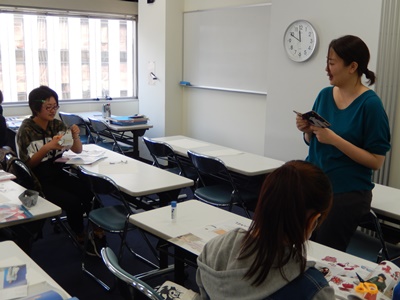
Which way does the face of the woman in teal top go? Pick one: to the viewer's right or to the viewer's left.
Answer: to the viewer's left

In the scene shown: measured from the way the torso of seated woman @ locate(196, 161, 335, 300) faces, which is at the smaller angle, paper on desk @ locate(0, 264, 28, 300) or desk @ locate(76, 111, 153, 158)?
the desk

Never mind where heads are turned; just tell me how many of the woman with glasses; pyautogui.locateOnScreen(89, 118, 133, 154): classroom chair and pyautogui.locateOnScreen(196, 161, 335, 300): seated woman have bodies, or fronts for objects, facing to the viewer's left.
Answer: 0

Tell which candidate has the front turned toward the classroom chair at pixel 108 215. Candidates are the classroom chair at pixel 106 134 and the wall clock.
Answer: the wall clock

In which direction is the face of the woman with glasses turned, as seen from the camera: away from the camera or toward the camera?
toward the camera

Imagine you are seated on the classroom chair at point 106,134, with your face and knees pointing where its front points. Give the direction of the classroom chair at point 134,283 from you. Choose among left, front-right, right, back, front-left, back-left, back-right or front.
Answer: back-right

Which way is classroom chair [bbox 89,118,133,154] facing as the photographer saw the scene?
facing away from the viewer and to the right of the viewer

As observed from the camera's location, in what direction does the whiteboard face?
facing the viewer and to the left of the viewer

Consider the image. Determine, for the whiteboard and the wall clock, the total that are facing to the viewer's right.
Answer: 0

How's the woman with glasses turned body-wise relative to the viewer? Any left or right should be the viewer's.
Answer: facing the viewer and to the right of the viewer

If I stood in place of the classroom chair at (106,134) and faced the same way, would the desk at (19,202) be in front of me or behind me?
behind

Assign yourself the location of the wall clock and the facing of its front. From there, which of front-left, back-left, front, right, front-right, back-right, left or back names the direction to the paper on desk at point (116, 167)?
front

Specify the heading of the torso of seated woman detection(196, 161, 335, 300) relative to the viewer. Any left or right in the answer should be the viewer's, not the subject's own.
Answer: facing away from the viewer and to the right of the viewer

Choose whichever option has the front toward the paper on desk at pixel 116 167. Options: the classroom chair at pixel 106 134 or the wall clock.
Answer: the wall clock

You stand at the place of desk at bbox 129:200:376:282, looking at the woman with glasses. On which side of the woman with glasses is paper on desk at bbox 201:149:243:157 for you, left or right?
right

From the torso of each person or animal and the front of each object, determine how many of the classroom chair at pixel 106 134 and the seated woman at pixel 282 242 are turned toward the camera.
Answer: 0

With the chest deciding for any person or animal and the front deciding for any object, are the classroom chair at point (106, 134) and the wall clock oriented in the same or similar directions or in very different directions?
very different directions

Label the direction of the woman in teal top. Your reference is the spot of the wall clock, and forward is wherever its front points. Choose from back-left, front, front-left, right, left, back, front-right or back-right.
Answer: front-left
